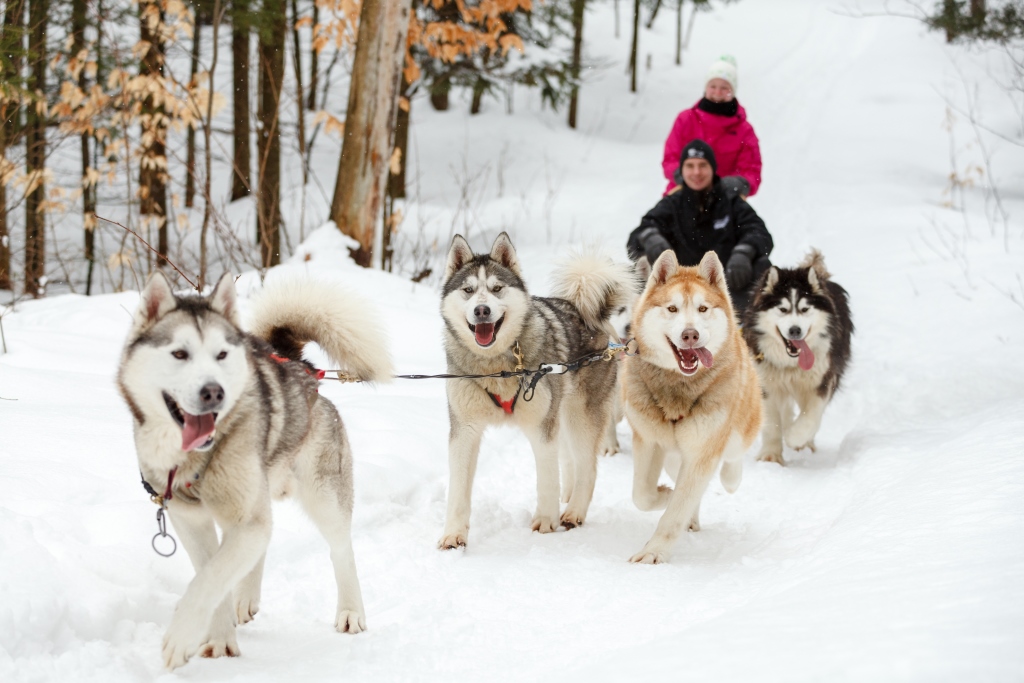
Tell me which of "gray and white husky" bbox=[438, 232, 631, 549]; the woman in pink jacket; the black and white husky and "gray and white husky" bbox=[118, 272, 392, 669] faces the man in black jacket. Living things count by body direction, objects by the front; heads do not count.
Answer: the woman in pink jacket

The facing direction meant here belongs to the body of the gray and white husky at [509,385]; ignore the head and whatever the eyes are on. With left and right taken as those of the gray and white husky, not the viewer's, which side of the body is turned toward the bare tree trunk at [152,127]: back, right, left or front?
right

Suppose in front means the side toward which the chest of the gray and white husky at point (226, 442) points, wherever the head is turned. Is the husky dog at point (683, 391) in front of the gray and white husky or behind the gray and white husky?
behind

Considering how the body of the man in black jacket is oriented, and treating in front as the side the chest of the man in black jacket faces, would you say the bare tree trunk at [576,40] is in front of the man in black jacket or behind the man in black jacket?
behind

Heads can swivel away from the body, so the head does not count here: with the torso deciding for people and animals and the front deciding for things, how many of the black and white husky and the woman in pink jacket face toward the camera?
2

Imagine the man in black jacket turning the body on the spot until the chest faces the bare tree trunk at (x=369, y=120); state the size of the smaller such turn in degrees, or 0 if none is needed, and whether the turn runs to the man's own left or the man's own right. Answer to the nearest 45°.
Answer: approximately 135° to the man's own right

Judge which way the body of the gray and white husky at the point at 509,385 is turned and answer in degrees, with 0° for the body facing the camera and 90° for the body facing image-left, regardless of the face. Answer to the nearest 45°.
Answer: approximately 45°

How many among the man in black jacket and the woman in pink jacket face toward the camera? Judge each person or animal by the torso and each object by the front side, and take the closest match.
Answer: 2
